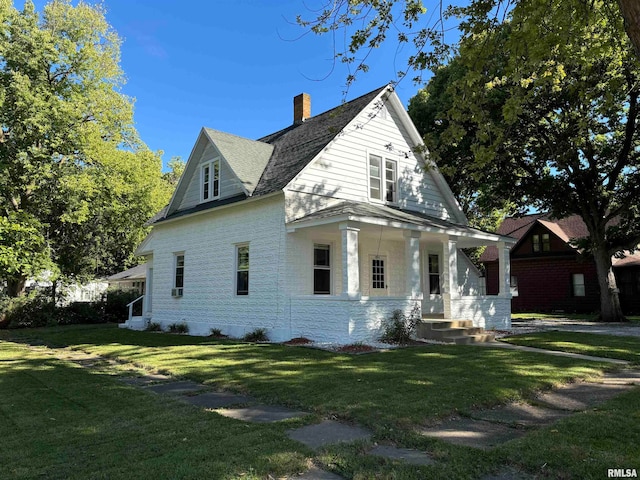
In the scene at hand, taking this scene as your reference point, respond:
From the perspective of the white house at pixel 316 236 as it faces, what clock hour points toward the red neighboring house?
The red neighboring house is roughly at 9 o'clock from the white house.

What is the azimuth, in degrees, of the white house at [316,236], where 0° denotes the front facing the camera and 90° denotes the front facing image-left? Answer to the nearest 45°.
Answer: approximately 315°

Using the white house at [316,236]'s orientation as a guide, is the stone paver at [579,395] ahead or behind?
ahead

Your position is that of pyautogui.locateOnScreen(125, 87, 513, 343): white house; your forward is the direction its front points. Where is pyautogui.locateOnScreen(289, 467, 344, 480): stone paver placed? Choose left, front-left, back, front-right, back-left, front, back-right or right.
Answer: front-right

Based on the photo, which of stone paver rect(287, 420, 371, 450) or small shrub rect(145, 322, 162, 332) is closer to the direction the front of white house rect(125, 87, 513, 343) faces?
the stone paver

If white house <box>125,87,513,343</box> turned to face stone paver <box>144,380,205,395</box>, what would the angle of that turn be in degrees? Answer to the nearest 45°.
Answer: approximately 45° to its right

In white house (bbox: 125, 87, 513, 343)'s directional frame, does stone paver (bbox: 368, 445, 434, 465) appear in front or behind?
in front

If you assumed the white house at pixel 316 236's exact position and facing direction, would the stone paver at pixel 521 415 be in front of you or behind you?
in front

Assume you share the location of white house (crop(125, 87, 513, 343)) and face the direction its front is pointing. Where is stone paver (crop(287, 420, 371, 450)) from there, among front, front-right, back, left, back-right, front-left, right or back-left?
front-right
